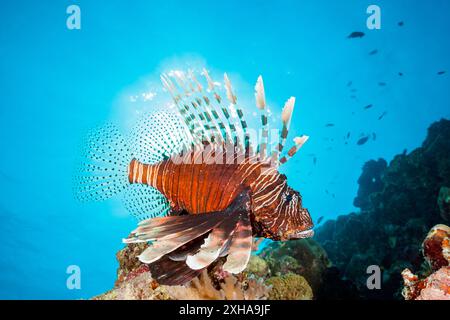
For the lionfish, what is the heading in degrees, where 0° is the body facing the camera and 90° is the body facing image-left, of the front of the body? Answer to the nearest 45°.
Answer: approximately 270°

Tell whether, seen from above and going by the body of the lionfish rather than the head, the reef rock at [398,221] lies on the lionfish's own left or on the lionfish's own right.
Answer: on the lionfish's own left

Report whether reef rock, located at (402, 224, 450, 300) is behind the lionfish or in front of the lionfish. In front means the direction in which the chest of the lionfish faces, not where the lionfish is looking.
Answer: in front
